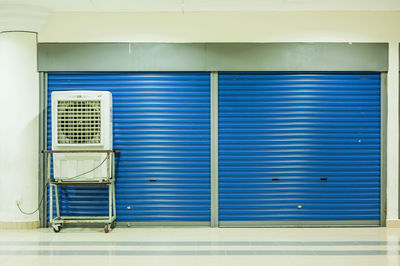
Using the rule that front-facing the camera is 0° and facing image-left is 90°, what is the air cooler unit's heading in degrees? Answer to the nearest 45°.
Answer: approximately 0°

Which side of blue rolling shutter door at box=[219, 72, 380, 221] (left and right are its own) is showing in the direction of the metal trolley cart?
right

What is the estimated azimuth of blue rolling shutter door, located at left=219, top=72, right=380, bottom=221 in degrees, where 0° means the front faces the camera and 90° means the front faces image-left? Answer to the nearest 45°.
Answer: approximately 0°

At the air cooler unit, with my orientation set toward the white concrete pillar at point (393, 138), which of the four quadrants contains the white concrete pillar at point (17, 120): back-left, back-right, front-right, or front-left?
back-left

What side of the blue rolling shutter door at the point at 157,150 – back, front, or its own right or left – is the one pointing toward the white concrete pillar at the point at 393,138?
left

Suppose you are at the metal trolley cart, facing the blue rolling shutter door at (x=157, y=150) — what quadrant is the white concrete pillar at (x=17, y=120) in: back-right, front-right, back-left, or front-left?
back-left

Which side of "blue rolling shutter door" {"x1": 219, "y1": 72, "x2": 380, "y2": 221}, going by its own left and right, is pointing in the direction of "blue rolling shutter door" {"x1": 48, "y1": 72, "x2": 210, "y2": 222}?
right

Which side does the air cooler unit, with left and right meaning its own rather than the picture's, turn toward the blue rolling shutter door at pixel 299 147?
left

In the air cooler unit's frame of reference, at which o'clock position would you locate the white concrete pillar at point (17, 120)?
The white concrete pillar is roughly at 4 o'clock from the air cooler unit.
